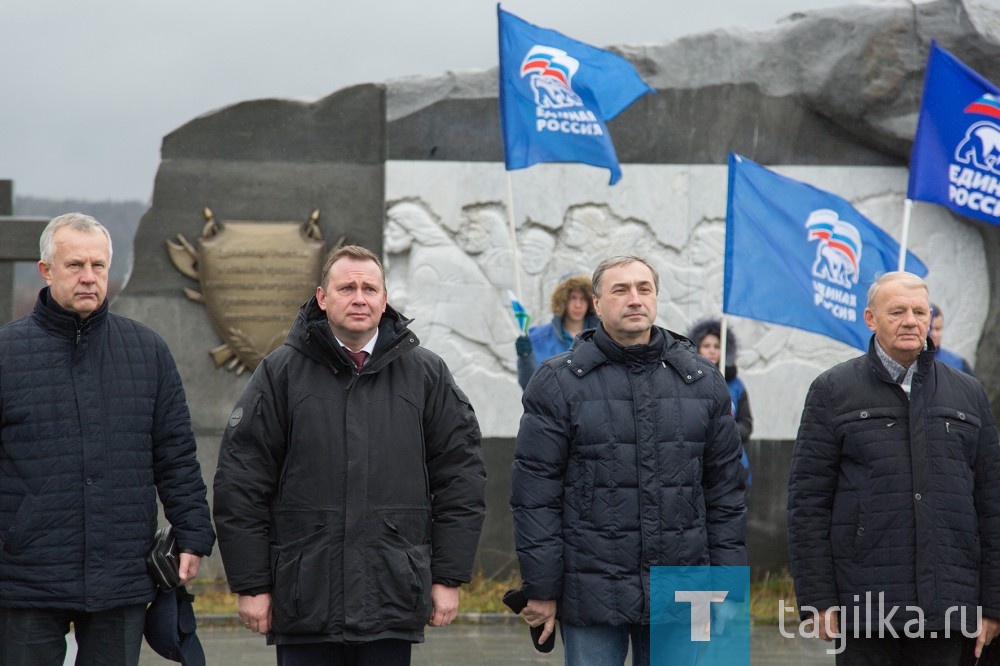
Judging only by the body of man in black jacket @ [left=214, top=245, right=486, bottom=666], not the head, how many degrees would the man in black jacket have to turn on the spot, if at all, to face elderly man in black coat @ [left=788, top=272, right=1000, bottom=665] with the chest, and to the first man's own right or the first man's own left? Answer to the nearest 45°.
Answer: approximately 90° to the first man's own left

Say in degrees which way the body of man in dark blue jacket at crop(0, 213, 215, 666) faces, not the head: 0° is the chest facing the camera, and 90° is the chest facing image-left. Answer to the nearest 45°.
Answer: approximately 0°

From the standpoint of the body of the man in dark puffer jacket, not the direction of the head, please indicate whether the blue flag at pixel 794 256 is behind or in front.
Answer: behind

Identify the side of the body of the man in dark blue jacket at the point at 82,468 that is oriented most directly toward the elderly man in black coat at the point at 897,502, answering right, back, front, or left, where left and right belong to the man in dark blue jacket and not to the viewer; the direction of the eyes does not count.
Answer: left

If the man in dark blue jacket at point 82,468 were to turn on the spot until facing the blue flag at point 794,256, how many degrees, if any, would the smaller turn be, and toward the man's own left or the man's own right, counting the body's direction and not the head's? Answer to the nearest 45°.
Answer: approximately 135° to the man's own left

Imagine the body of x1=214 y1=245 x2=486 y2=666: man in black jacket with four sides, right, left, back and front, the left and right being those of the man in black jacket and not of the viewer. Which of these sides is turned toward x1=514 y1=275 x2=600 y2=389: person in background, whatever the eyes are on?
back

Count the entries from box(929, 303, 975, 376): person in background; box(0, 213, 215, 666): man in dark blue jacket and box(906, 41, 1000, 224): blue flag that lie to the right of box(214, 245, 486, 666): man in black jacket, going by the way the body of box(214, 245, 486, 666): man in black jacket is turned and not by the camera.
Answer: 1

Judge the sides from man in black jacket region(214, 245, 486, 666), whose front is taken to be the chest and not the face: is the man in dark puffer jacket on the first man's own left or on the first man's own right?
on the first man's own left
